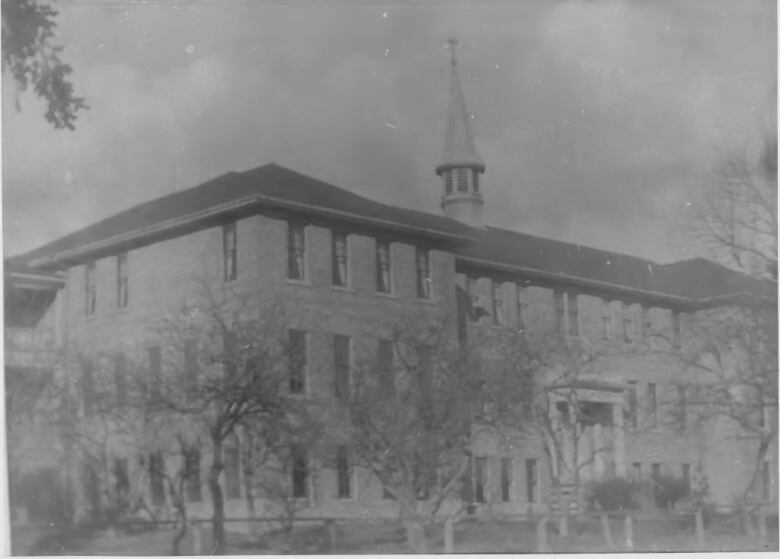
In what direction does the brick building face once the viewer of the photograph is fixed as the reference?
facing the viewer and to the right of the viewer

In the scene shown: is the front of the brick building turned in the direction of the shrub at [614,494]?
yes

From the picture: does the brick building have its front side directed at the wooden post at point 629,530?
no
